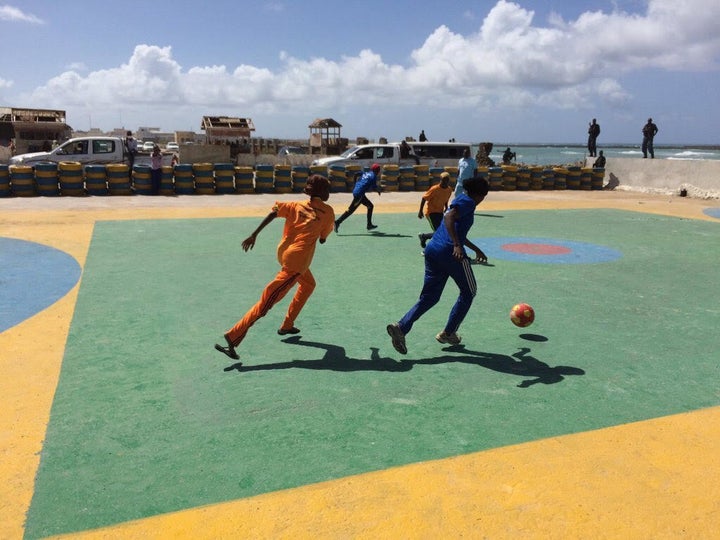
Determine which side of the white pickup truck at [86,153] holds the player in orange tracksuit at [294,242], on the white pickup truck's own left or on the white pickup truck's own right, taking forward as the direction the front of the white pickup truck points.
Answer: on the white pickup truck's own left

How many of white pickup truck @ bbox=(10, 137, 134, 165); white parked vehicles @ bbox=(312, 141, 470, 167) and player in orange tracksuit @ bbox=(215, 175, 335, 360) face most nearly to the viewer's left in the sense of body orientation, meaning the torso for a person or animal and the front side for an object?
2

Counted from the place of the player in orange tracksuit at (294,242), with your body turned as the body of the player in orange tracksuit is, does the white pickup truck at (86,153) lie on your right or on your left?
on your left

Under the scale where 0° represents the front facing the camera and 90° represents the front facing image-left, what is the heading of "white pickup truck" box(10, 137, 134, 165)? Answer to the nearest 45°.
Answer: approximately 90°

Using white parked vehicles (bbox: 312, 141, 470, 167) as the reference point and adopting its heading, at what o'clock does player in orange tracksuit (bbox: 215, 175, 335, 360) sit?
The player in orange tracksuit is roughly at 9 o'clock from the white parked vehicles.

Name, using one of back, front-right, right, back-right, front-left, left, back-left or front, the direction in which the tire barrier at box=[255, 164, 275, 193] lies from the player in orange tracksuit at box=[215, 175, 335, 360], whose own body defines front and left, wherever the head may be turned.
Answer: front-left

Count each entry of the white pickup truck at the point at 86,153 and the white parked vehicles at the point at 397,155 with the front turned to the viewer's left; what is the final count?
2

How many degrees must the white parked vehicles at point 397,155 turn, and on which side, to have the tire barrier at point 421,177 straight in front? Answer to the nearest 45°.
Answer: approximately 135° to its left

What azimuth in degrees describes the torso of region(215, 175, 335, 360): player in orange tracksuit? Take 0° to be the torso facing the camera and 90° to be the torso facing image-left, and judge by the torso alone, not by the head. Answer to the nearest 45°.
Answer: approximately 225°

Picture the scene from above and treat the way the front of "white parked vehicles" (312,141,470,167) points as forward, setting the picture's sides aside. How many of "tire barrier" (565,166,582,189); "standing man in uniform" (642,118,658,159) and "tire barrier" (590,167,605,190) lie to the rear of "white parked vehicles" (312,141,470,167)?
3

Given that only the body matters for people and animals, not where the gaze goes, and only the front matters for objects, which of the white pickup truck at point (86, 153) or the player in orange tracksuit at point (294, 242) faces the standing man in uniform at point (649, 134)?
the player in orange tracksuit

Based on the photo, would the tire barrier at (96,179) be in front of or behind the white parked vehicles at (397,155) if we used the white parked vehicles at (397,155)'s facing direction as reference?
in front

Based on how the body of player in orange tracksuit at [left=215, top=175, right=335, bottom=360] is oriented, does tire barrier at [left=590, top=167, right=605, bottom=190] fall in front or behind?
in front

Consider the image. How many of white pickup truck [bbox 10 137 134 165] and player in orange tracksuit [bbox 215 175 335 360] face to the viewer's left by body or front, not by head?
1

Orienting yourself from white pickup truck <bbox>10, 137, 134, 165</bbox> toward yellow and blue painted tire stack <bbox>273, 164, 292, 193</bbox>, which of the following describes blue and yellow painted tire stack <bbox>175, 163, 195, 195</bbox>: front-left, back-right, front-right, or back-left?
front-right

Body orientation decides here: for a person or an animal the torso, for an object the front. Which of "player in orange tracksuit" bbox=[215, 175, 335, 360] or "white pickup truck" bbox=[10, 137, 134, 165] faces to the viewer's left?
the white pickup truck

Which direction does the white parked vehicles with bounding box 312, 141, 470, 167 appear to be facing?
to the viewer's left
